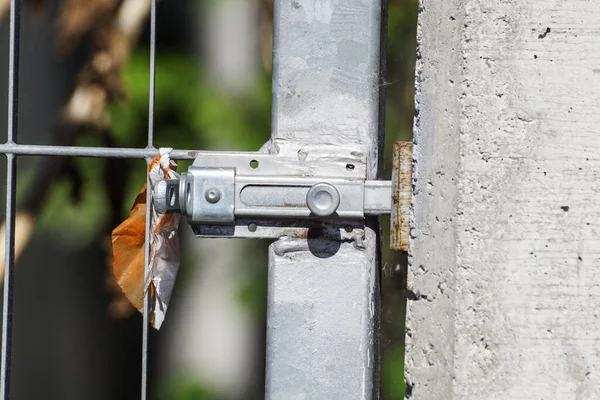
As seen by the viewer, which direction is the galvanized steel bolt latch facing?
toward the camera
